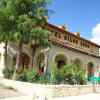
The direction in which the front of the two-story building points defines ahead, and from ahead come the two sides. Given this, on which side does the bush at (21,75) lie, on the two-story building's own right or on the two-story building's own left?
on the two-story building's own right

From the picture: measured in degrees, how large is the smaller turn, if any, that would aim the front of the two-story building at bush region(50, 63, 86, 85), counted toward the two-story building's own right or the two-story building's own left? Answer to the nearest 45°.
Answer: approximately 45° to the two-story building's own right

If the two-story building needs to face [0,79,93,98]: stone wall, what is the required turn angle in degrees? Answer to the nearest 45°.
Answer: approximately 45° to its right

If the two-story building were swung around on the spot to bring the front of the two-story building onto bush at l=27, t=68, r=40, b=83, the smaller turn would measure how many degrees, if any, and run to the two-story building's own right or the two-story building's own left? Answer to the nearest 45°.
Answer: approximately 45° to the two-story building's own right

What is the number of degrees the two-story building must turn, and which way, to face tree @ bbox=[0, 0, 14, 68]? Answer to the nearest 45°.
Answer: approximately 90° to its right

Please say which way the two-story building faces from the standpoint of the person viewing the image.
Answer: facing the viewer and to the right of the viewer
